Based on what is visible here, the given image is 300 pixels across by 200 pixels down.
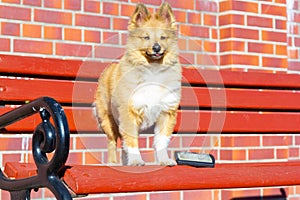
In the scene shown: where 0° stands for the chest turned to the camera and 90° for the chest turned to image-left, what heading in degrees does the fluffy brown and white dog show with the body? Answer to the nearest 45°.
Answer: approximately 315°

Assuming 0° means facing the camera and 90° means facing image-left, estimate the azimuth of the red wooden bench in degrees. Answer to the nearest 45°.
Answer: approximately 315°
